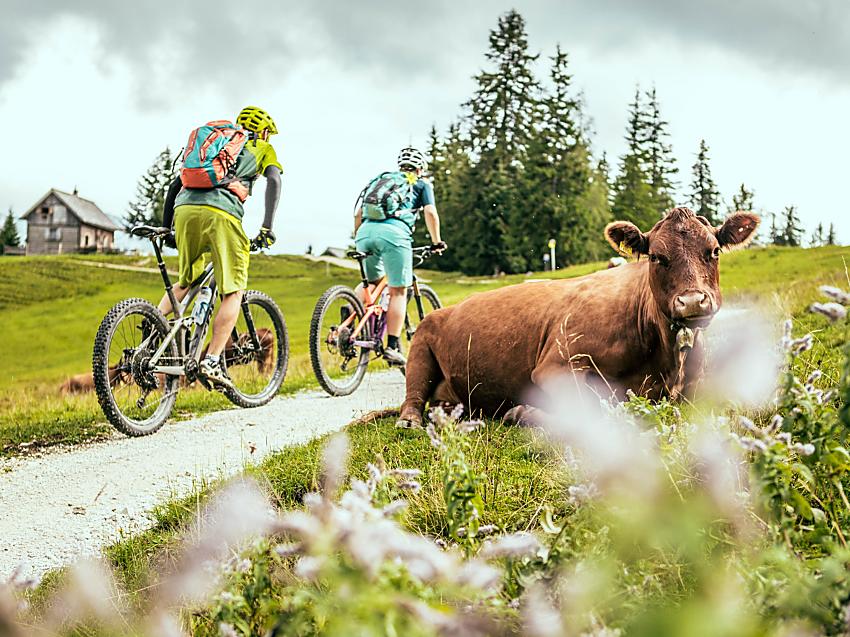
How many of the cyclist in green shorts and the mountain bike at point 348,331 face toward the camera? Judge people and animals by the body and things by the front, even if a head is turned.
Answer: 0

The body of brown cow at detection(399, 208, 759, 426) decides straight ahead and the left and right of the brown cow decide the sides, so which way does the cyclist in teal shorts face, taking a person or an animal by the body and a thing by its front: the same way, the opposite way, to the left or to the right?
to the left

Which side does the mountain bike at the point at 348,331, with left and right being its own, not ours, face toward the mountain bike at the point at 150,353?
back

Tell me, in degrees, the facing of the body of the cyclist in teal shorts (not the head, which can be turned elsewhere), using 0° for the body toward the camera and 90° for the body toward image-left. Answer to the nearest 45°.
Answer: approximately 225°

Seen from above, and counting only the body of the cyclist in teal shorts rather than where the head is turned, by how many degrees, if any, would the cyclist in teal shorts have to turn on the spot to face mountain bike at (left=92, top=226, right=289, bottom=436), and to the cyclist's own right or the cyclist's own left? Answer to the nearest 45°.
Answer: approximately 180°

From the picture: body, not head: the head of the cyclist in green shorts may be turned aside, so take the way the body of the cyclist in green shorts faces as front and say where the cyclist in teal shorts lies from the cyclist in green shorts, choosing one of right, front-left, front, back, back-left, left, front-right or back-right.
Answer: front

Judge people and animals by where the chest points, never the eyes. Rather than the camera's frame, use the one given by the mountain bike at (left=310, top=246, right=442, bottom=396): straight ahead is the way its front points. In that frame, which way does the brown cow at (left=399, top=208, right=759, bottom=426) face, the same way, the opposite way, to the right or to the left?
to the right

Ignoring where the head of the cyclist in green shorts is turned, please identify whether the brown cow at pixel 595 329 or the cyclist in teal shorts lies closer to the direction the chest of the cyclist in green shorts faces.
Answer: the cyclist in teal shorts

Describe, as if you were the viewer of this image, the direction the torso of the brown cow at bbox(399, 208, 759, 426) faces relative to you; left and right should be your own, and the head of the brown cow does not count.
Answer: facing the viewer and to the right of the viewer

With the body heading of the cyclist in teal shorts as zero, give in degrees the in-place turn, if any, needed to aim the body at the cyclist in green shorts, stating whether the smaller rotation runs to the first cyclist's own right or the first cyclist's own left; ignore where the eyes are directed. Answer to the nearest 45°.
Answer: approximately 180°

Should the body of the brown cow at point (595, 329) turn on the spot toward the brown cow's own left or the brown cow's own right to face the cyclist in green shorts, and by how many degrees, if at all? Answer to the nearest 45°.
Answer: approximately 180°

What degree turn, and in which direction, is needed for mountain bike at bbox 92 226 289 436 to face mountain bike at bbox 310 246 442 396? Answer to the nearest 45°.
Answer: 0° — it already faces it

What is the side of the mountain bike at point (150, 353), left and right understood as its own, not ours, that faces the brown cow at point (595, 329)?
right
